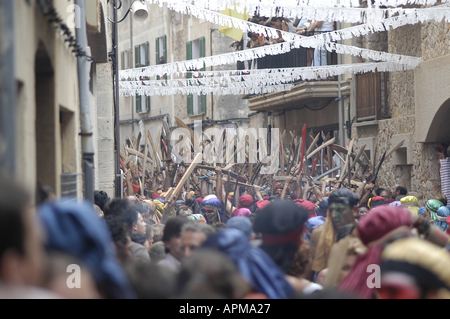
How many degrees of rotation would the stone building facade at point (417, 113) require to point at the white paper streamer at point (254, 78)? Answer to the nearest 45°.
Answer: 0° — it already faces it

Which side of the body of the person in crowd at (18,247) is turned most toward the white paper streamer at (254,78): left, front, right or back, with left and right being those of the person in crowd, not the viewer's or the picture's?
front

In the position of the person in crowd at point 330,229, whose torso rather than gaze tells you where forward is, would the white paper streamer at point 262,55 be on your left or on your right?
on your right

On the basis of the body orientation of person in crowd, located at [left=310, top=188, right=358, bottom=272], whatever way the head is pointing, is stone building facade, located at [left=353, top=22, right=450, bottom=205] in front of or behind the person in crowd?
behind

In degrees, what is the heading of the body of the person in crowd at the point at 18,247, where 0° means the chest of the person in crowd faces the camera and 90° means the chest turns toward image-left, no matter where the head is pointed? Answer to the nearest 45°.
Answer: approximately 225°

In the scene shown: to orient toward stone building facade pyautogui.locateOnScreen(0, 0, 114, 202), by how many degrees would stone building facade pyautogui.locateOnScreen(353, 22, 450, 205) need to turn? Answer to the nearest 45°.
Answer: approximately 45° to its left

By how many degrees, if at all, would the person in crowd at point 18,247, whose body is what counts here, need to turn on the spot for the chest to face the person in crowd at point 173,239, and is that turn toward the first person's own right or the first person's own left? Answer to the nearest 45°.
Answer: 0° — they already face them

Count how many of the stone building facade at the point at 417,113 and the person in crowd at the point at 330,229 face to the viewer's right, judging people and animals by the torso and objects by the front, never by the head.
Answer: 0

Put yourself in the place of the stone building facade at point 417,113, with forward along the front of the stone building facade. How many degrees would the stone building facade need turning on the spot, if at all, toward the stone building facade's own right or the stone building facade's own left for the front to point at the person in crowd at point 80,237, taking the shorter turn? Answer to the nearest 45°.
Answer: approximately 45° to the stone building facade's own left

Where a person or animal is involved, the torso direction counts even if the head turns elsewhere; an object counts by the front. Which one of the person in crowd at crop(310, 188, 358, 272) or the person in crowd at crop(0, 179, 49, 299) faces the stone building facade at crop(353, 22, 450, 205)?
the person in crowd at crop(0, 179, 49, 299)

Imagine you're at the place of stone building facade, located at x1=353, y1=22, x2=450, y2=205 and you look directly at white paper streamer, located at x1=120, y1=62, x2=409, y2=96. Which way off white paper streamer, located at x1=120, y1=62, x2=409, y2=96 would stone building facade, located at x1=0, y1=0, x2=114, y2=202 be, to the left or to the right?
left

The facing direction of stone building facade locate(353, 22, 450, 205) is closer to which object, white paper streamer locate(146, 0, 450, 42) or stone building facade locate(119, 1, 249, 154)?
the white paper streamer

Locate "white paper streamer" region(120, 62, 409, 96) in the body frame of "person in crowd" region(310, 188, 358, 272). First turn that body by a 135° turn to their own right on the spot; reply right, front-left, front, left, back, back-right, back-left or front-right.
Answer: front

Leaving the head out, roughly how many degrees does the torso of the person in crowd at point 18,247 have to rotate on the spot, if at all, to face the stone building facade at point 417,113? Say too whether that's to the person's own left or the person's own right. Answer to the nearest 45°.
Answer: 0° — they already face it

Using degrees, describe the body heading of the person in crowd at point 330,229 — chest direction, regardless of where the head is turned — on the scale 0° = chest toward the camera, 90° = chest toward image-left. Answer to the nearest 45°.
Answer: approximately 45°
